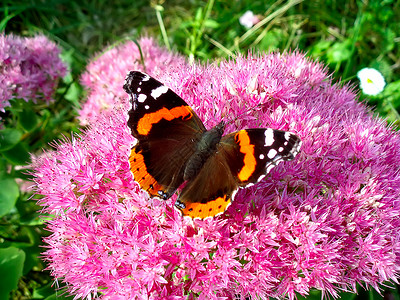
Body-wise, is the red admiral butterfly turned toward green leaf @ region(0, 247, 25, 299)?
no

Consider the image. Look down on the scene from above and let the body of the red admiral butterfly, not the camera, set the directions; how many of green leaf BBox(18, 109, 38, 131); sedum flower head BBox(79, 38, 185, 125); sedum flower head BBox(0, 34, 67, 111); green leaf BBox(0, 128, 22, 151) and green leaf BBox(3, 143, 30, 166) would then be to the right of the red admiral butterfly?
0

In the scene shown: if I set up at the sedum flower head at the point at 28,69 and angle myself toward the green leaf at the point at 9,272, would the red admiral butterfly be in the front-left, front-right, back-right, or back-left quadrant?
front-left

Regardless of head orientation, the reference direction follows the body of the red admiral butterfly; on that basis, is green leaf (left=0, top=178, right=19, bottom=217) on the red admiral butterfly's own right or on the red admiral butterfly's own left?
on the red admiral butterfly's own left

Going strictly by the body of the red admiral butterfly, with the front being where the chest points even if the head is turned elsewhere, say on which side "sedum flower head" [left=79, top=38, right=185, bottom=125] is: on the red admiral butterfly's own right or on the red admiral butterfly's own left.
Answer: on the red admiral butterfly's own left

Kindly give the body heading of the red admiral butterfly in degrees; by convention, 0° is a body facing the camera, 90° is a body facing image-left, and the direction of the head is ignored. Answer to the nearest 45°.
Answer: approximately 225°

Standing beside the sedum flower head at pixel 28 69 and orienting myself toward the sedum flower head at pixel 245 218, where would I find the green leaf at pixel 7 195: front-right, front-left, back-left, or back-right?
front-right

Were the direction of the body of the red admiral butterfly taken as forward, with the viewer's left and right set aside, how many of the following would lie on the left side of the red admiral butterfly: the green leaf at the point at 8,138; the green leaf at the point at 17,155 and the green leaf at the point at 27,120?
3

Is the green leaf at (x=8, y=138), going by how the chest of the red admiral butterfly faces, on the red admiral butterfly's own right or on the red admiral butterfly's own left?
on the red admiral butterfly's own left

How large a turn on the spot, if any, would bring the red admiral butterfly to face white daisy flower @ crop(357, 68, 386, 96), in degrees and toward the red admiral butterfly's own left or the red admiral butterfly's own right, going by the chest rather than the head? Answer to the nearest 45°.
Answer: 0° — it already faces it

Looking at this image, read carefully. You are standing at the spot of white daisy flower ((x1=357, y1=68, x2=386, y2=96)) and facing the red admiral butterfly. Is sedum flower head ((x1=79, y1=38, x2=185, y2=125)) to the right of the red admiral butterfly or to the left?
right

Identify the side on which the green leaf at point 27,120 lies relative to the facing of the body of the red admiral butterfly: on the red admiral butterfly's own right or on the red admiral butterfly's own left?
on the red admiral butterfly's own left

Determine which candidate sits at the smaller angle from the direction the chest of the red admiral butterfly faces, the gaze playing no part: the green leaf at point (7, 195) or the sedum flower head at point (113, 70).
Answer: the sedum flower head

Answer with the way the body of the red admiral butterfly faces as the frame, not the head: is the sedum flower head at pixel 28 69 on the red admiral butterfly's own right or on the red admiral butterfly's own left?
on the red admiral butterfly's own left
